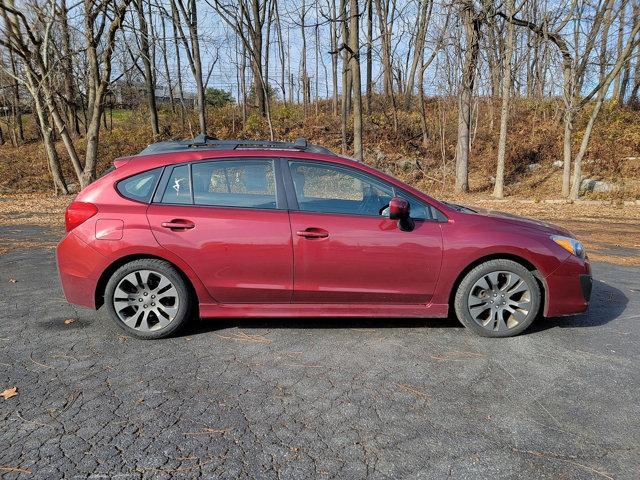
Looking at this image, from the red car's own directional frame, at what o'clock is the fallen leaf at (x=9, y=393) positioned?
The fallen leaf is roughly at 5 o'clock from the red car.

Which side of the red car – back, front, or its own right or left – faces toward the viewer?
right

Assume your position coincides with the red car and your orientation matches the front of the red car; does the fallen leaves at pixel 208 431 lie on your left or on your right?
on your right

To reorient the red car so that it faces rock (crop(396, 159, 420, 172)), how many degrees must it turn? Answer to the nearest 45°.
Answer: approximately 90° to its left

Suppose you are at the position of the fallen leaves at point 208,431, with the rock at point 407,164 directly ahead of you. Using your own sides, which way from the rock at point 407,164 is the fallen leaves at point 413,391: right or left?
right

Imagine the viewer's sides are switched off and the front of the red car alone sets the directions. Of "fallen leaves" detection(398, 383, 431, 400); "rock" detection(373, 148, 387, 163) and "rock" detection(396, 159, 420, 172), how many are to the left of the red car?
2

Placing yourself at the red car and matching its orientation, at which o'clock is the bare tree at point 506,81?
The bare tree is roughly at 10 o'clock from the red car.

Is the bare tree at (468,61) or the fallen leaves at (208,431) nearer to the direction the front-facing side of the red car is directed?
the bare tree

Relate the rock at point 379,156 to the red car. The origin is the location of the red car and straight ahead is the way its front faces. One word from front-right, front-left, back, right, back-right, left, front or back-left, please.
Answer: left

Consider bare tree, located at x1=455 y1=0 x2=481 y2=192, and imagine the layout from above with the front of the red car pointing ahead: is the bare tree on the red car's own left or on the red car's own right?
on the red car's own left

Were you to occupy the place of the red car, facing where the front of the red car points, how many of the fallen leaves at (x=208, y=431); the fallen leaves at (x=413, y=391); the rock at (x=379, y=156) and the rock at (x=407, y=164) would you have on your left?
2
